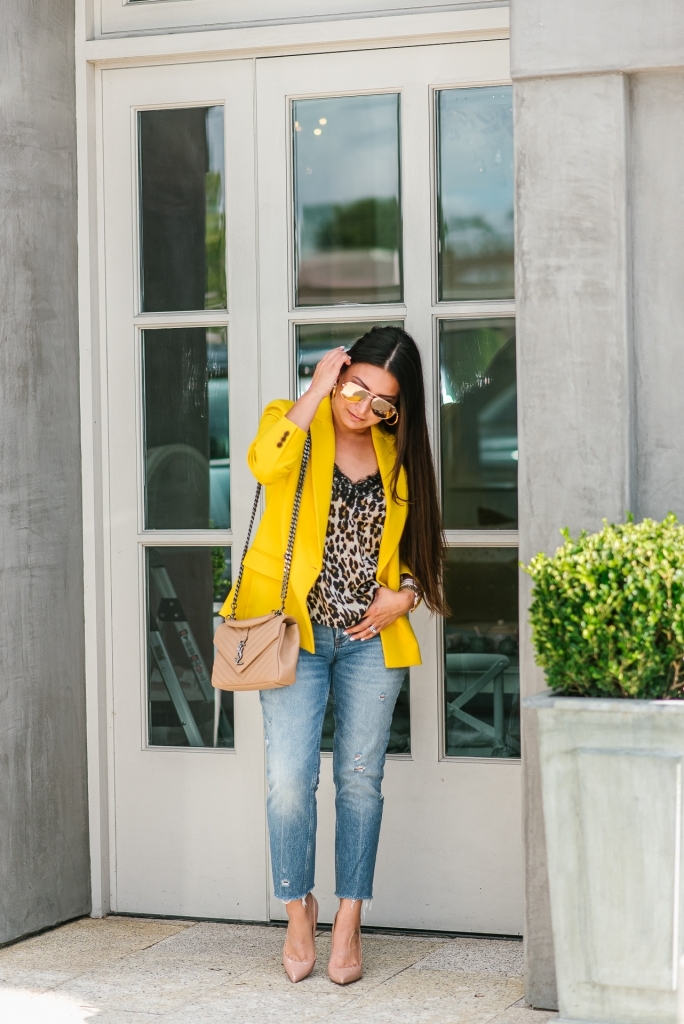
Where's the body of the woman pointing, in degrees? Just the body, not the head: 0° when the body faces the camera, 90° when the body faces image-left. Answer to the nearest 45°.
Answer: approximately 0°

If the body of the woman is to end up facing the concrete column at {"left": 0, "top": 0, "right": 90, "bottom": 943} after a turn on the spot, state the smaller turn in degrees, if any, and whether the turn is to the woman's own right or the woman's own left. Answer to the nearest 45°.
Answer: approximately 135° to the woman's own right

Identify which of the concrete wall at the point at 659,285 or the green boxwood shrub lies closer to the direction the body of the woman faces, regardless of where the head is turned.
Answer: the green boxwood shrub

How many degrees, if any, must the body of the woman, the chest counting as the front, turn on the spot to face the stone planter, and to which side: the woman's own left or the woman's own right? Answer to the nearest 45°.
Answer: approximately 45° to the woman's own left

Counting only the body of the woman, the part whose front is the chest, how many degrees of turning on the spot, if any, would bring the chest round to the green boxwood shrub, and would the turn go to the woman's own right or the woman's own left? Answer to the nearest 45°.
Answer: approximately 45° to the woman's own left

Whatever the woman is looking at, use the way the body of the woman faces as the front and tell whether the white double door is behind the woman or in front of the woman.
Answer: behind
